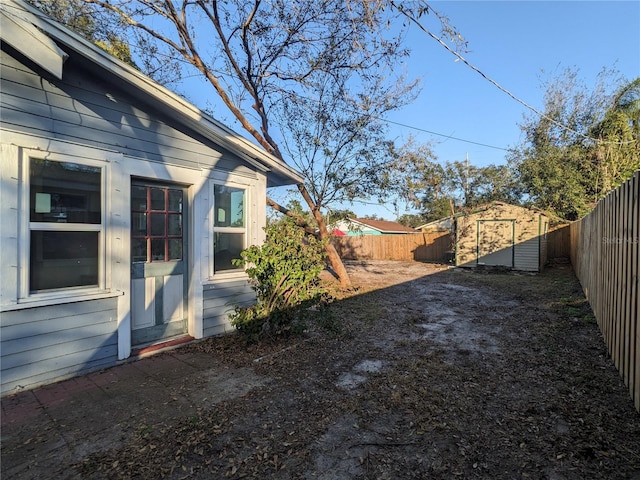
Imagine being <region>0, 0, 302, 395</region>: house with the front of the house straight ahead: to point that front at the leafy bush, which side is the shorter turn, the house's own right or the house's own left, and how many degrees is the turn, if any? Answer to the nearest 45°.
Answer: approximately 45° to the house's own left

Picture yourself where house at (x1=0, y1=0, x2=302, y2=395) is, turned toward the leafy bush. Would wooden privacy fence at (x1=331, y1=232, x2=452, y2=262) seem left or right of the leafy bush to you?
left

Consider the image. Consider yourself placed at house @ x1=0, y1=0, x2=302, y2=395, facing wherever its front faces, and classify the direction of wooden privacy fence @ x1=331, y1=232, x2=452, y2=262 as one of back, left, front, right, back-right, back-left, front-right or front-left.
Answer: left

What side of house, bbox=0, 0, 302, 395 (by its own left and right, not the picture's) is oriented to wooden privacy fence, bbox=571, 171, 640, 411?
front

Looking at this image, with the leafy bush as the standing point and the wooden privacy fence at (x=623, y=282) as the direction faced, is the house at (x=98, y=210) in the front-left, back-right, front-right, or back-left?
back-right

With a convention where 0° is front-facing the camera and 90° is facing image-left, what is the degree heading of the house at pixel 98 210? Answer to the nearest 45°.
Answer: approximately 315°

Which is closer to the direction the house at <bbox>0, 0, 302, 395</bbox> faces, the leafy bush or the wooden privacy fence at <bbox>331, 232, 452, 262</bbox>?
the leafy bush
